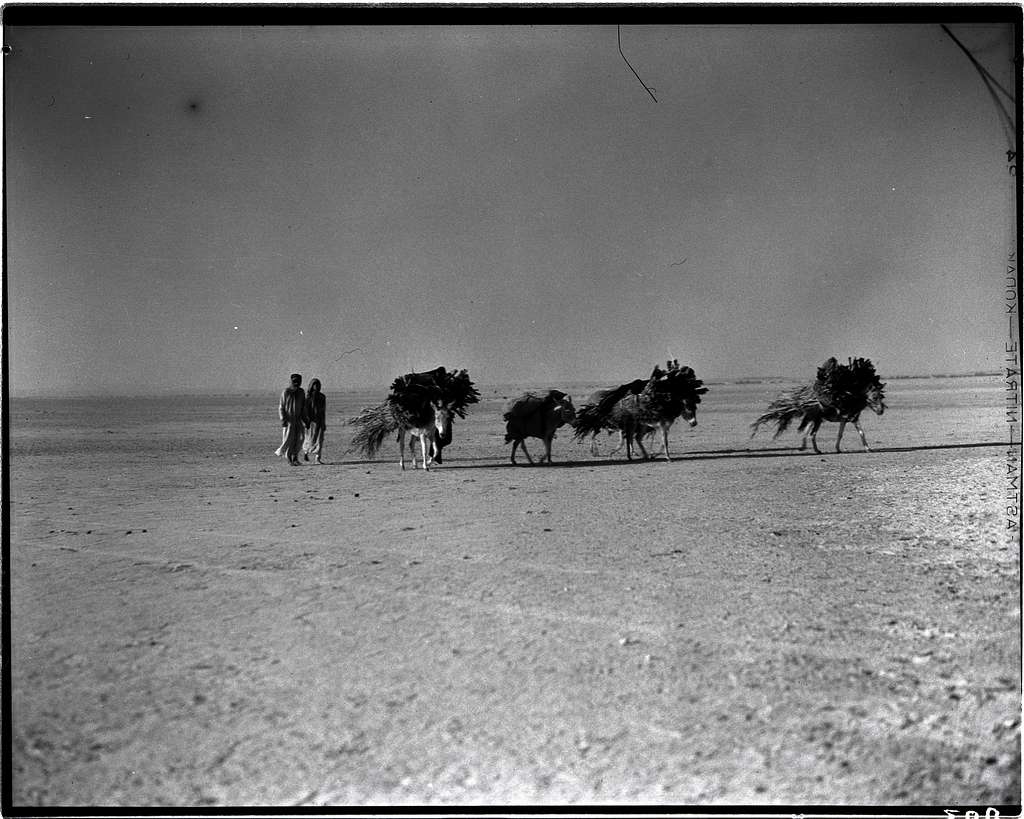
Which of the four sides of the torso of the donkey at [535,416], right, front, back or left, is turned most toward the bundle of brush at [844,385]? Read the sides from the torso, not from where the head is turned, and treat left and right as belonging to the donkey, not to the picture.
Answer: front

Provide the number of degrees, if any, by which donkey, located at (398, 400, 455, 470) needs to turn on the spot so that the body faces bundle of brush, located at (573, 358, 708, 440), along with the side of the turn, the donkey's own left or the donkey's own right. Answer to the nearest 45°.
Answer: approximately 45° to the donkey's own left

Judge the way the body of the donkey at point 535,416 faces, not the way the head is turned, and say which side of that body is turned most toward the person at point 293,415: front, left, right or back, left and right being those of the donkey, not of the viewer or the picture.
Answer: back

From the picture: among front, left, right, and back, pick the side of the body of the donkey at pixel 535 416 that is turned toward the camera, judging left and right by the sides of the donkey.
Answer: right

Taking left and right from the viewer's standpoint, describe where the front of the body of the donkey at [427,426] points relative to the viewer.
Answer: facing the viewer and to the right of the viewer

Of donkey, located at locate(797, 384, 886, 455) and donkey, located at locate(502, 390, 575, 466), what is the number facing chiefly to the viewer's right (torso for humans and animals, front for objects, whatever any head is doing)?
2

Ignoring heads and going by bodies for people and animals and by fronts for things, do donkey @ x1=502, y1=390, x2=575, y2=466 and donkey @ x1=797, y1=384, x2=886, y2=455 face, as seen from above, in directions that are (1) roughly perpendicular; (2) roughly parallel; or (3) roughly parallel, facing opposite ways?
roughly parallel

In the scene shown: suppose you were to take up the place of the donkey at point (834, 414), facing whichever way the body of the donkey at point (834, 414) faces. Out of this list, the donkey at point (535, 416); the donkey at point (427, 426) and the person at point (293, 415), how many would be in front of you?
0

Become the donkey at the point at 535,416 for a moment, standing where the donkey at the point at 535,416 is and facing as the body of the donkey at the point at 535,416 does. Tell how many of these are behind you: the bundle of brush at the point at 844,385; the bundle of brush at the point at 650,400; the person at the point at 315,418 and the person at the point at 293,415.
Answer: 2

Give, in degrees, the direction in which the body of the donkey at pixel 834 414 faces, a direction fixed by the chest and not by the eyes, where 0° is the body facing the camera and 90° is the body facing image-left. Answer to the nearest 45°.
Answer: approximately 270°

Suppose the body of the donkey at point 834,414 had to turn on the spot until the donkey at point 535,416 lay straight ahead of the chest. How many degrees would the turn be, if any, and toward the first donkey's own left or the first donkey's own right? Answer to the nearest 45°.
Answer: approximately 135° to the first donkey's own right
